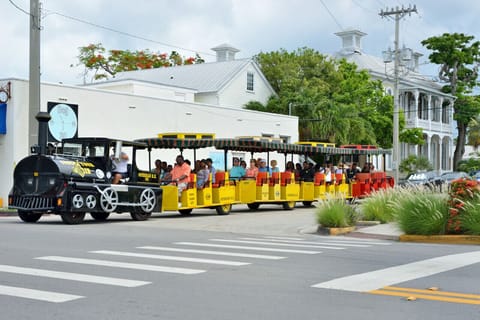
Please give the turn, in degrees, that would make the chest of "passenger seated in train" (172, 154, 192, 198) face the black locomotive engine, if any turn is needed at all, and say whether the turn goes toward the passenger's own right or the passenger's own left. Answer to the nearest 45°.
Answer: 0° — they already face it

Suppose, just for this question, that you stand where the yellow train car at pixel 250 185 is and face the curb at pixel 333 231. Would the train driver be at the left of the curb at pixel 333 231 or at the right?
right

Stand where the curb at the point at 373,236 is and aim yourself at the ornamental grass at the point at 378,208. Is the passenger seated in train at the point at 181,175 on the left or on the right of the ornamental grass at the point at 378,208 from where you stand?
left

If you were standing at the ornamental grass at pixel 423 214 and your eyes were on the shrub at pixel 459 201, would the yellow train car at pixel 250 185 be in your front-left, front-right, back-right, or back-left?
back-left

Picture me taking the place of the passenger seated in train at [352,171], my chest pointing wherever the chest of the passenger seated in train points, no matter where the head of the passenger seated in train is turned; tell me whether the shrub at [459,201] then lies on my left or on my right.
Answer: on my left

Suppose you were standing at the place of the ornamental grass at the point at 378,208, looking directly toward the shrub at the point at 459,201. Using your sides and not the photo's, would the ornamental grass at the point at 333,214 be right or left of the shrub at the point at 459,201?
right

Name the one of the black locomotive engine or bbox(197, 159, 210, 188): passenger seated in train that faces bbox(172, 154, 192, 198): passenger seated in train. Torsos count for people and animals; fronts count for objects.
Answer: bbox(197, 159, 210, 188): passenger seated in train

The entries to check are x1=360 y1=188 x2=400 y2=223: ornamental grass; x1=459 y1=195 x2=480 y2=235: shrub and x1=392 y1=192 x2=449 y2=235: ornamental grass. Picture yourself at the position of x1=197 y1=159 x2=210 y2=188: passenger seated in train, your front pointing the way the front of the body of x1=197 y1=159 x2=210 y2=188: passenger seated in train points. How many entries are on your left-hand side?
3

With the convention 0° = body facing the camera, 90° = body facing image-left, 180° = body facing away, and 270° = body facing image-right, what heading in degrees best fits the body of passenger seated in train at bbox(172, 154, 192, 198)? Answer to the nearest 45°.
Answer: approximately 45°

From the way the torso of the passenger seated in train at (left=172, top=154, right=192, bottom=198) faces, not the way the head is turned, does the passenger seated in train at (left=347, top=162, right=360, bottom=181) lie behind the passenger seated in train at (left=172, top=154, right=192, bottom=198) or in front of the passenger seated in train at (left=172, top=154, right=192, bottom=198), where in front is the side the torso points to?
behind

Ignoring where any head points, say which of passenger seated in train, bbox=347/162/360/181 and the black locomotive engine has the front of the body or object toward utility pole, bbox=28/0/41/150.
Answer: the passenger seated in train

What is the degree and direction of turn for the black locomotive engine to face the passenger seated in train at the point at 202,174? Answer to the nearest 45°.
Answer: approximately 180°

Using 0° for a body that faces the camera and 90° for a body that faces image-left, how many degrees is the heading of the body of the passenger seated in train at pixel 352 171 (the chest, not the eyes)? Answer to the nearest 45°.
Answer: approximately 45°
